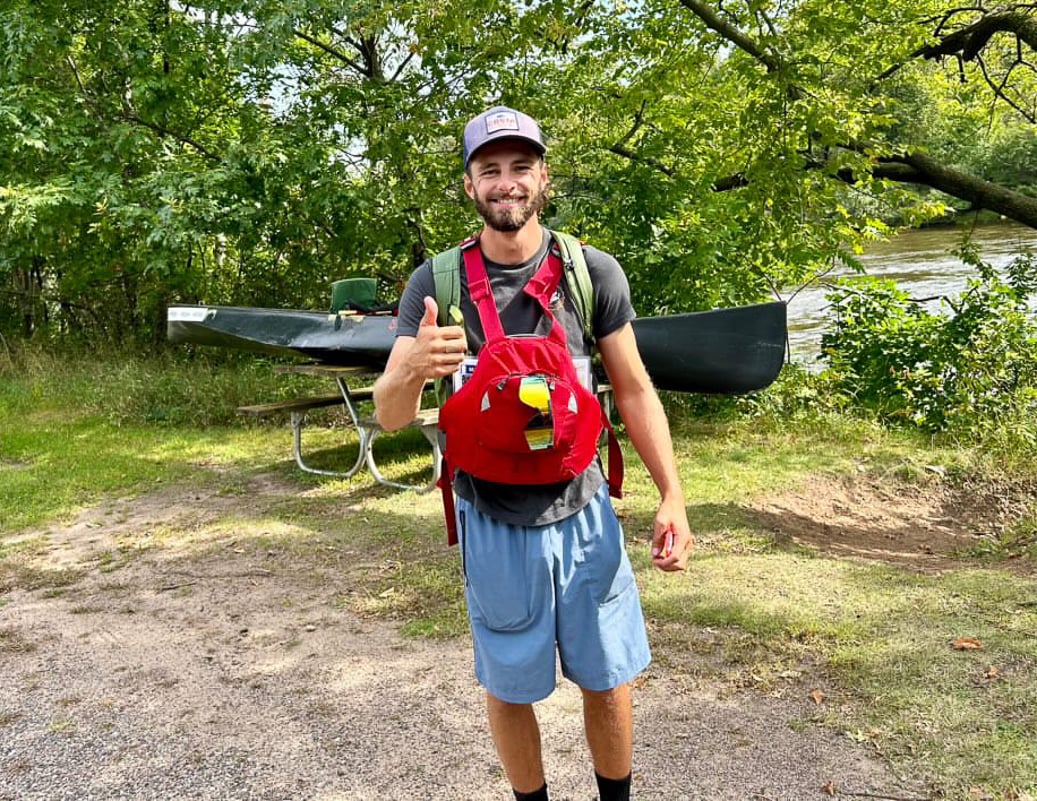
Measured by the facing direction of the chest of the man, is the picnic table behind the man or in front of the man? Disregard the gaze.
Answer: behind

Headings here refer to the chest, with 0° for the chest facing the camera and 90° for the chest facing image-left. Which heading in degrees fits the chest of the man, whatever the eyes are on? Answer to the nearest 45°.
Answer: approximately 0°

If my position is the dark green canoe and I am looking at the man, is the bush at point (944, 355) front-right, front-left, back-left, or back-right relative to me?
back-left

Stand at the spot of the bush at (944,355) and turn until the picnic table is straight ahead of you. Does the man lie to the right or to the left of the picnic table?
left

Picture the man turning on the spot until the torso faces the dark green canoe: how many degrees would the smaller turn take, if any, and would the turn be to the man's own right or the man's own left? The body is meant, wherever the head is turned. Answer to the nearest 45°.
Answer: approximately 180°

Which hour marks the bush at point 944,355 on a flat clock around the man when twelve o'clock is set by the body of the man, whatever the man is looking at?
The bush is roughly at 7 o'clock from the man.
